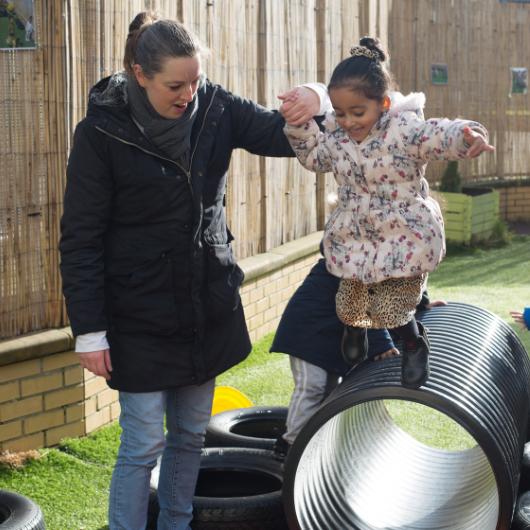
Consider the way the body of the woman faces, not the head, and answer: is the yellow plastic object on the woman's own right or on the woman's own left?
on the woman's own left

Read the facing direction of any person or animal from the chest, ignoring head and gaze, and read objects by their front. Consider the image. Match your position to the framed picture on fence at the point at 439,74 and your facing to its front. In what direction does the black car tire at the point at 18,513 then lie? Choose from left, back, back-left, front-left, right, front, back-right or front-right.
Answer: front

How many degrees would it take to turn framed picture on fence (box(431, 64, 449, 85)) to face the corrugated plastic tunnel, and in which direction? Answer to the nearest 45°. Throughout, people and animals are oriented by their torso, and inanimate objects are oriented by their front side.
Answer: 0° — it already faces it

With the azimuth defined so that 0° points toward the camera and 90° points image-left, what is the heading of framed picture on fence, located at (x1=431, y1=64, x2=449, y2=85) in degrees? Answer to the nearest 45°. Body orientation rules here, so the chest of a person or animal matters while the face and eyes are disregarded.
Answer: approximately 0°

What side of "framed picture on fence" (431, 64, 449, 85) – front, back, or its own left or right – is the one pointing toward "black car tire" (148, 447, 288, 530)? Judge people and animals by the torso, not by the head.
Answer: front

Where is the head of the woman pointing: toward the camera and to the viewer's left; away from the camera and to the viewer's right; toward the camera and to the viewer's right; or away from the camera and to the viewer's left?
toward the camera and to the viewer's right

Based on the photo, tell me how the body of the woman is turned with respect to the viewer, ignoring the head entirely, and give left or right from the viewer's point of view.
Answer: facing the viewer and to the right of the viewer

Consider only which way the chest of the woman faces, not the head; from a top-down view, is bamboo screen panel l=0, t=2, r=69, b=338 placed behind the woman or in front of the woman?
behind

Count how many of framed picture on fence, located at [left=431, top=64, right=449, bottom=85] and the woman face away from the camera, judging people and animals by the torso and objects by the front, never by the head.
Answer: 0

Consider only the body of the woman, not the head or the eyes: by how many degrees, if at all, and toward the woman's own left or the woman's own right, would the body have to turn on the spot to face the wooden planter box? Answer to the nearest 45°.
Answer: approximately 135° to the woman's own left

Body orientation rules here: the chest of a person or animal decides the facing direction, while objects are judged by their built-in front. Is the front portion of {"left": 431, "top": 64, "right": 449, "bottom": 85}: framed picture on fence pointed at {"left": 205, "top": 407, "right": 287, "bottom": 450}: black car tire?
yes

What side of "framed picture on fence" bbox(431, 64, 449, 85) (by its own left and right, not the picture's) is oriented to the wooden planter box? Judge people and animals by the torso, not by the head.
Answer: front

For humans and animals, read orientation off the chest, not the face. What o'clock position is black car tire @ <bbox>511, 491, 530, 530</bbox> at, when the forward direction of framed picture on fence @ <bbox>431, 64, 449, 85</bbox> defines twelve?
The black car tire is roughly at 12 o'clock from the framed picture on fence.

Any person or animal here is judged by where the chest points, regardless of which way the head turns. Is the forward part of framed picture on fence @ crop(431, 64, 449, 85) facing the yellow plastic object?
yes
